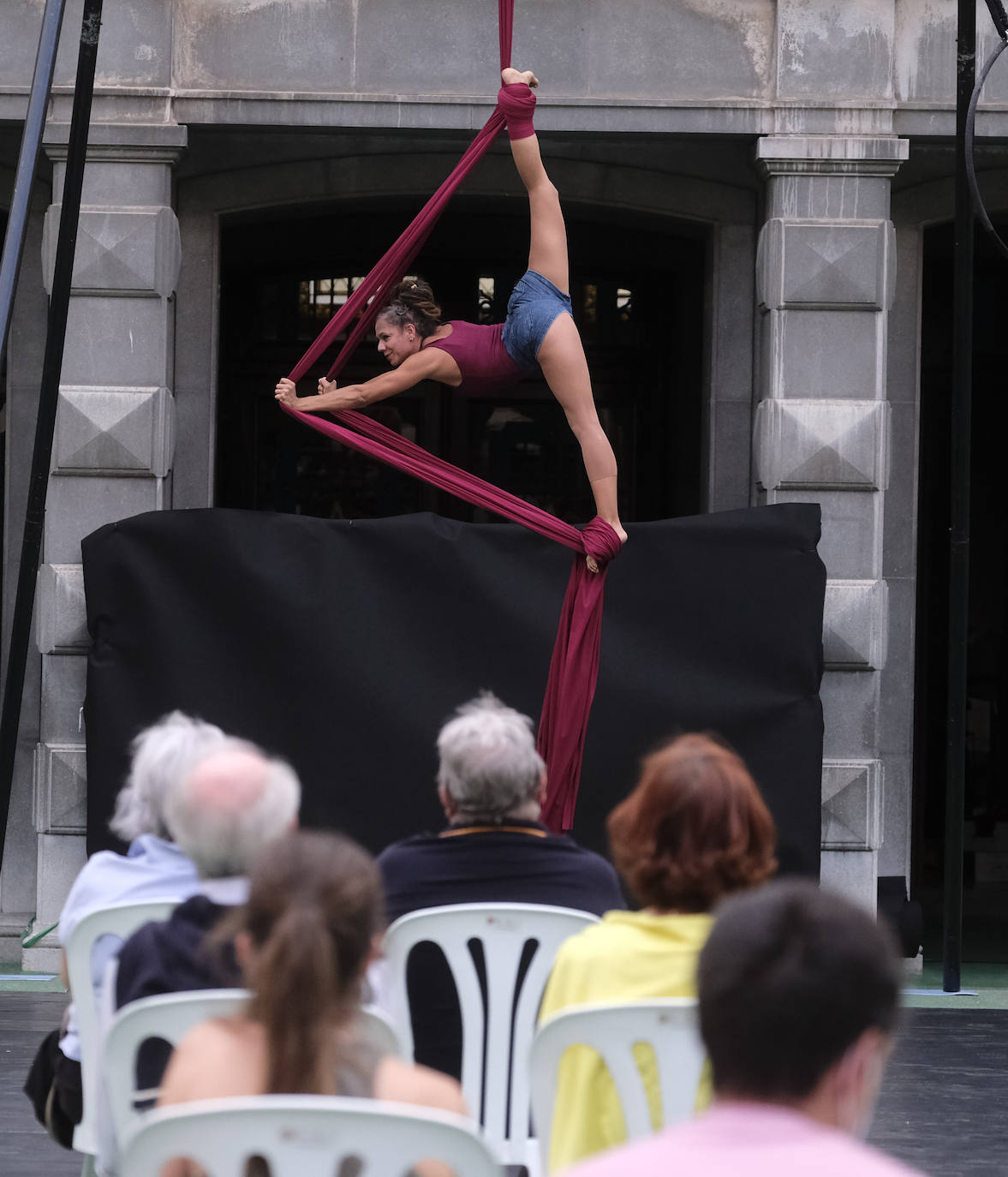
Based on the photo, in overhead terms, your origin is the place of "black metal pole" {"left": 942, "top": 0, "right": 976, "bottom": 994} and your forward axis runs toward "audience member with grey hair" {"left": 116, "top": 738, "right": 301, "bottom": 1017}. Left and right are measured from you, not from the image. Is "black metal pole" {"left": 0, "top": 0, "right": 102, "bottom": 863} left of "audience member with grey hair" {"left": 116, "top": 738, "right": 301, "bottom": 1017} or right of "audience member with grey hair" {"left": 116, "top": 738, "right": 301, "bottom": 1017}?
right

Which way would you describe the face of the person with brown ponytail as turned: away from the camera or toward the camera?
away from the camera

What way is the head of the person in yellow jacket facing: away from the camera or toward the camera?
away from the camera

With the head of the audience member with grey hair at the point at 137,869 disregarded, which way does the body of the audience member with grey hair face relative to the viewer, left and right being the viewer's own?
facing away from the viewer and to the right of the viewer

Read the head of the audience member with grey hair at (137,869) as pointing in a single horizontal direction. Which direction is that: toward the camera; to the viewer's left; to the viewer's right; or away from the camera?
away from the camera

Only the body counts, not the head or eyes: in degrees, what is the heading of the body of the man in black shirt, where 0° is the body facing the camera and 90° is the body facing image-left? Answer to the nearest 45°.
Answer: approximately 180°

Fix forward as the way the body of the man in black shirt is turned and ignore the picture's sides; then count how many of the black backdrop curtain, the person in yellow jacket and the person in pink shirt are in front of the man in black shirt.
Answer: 1

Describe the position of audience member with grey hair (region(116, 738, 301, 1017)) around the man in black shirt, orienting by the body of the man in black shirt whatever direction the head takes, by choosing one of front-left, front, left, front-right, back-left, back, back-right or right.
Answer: back-left

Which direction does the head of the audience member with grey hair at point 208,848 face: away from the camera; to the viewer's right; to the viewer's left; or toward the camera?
away from the camera

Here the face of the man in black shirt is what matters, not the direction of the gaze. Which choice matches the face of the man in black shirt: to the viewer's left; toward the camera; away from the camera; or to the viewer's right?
away from the camera

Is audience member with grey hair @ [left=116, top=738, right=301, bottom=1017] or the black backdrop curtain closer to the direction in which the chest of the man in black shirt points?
the black backdrop curtain

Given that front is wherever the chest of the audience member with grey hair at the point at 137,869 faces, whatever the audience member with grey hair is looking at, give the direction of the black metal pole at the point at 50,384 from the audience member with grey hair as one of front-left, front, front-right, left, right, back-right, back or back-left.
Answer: front-left

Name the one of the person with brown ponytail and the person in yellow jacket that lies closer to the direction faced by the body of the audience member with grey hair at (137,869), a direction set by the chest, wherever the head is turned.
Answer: the person in yellow jacket

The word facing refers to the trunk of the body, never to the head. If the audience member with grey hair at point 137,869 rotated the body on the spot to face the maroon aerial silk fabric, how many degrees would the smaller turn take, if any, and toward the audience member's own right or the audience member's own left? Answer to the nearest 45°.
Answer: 0° — they already face it

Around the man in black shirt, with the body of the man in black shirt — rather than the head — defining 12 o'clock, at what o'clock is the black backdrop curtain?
The black backdrop curtain is roughly at 12 o'clock from the man in black shirt.

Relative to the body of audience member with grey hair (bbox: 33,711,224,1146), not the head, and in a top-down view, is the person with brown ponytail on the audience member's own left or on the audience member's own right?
on the audience member's own right

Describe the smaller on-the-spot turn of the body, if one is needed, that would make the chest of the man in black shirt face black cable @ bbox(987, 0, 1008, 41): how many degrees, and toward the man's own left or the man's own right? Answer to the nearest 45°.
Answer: approximately 45° to the man's own right
